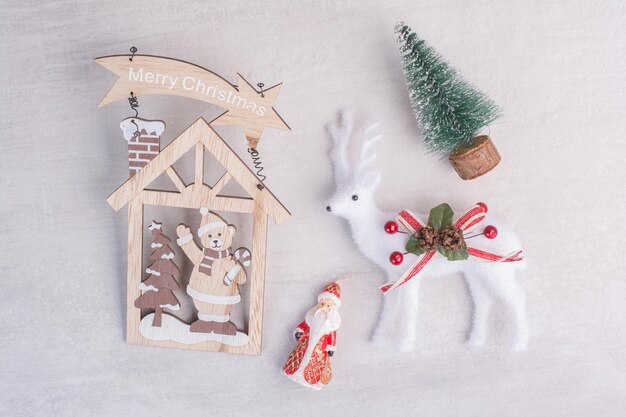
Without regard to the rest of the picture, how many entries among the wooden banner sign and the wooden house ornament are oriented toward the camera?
2

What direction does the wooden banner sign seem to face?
toward the camera

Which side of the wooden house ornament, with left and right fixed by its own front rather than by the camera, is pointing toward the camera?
front

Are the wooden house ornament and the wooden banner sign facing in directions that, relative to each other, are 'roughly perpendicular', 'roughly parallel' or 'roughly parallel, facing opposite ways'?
roughly parallel
